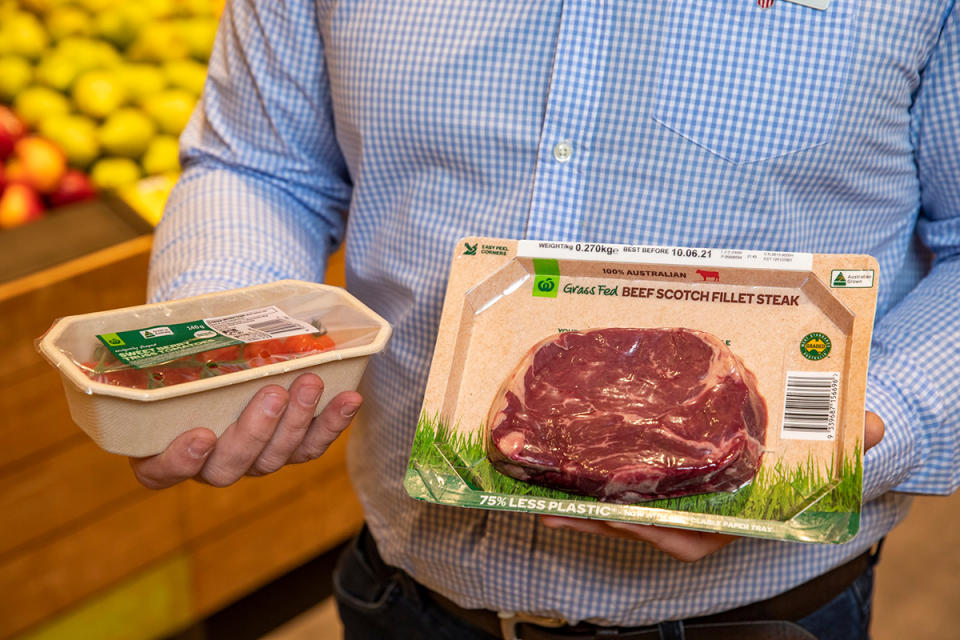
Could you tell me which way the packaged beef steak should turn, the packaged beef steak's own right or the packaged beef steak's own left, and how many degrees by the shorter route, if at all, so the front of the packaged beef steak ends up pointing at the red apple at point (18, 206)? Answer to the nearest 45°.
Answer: approximately 135° to the packaged beef steak's own right

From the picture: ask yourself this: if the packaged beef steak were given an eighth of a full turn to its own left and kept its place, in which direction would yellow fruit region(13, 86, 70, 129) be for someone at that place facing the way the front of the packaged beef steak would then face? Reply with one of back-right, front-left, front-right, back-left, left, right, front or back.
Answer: back

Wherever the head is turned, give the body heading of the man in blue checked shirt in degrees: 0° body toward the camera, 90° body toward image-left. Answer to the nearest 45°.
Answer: approximately 0°

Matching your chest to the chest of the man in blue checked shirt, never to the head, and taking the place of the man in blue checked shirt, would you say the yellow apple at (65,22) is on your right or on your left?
on your right

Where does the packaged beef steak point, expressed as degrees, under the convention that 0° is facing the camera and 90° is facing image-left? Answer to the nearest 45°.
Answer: approximately 0°

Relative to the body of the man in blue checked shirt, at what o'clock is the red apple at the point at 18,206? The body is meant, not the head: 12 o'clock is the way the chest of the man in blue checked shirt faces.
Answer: The red apple is roughly at 4 o'clock from the man in blue checked shirt.

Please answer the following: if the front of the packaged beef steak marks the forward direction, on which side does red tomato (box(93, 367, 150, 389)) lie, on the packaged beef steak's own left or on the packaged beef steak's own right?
on the packaged beef steak's own right

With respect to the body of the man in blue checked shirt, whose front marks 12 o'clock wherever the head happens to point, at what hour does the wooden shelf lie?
The wooden shelf is roughly at 4 o'clock from the man in blue checked shirt.

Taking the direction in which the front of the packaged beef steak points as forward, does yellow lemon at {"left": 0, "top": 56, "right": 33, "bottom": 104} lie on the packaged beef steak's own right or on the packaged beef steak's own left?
on the packaged beef steak's own right

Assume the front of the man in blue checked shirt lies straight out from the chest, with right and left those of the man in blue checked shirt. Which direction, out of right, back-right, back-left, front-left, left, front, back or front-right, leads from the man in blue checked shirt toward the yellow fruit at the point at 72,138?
back-right

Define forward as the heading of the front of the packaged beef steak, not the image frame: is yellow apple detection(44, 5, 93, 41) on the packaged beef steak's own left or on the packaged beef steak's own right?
on the packaged beef steak's own right

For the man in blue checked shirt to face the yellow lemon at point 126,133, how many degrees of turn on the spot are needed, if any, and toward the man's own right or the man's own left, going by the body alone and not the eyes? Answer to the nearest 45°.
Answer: approximately 135° to the man's own right
